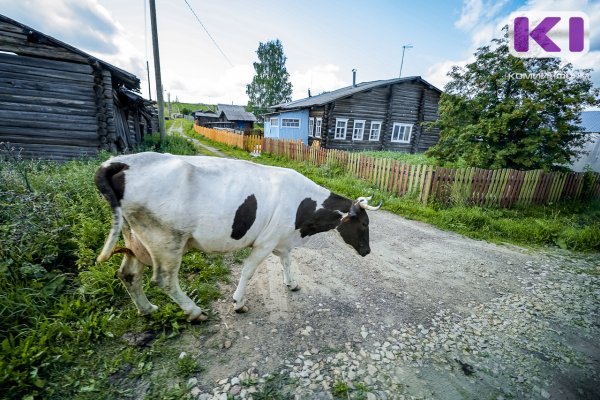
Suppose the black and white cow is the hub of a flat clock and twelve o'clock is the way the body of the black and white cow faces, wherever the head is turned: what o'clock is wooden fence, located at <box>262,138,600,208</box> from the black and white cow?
The wooden fence is roughly at 11 o'clock from the black and white cow.

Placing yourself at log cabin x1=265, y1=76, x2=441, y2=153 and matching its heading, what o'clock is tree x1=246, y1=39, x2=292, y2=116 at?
The tree is roughly at 5 o'clock from the log cabin.

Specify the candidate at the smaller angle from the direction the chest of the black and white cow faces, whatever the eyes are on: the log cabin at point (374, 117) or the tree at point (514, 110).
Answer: the tree

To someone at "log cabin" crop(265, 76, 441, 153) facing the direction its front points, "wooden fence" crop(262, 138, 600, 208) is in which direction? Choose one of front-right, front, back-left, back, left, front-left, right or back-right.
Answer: front

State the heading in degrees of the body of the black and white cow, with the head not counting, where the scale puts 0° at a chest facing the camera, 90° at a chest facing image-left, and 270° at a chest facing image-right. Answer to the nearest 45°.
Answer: approximately 270°

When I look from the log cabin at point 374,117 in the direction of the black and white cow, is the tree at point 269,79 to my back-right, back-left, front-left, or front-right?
back-right

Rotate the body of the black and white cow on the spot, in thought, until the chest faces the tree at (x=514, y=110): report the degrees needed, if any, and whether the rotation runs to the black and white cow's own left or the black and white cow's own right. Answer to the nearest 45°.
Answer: approximately 45° to the black and white cow's own left

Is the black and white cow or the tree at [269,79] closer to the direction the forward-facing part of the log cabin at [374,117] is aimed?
the black and white cow

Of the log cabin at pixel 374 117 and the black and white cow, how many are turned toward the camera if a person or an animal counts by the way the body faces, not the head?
1

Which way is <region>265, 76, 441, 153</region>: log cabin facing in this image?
toward the camera

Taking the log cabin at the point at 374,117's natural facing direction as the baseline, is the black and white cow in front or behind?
in front

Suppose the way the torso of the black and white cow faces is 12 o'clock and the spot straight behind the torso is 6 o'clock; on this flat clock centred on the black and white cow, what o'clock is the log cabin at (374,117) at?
The log cabin is roughly at 10 o'clock from the black and white cow.

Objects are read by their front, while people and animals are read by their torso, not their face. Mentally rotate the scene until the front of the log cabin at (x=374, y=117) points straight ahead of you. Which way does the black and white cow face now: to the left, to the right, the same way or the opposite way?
to the left
